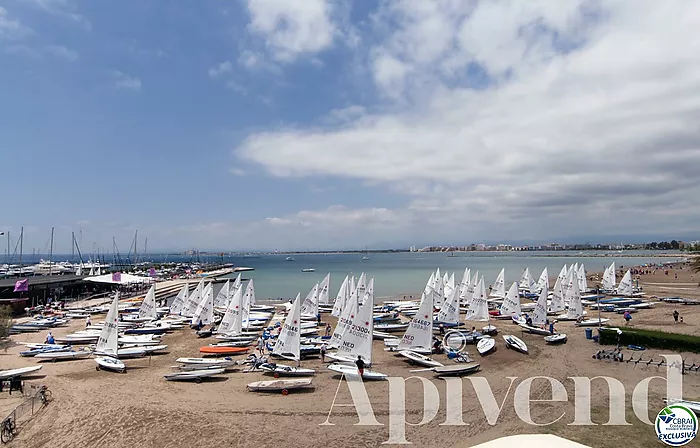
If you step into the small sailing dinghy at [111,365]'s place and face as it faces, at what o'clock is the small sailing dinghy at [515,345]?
the small sailing dinghy at [515,345] is roughly at 11 o'clock from the small sailing dinghy at [111,365].

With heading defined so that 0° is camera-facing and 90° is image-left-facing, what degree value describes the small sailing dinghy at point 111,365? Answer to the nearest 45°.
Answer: approximately 315°

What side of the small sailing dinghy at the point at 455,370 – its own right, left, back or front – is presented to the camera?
right

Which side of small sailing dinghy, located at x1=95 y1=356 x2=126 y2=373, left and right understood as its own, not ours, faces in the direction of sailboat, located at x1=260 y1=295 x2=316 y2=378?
front

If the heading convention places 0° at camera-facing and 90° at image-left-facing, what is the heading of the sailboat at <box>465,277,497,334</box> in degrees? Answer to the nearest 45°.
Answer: approximately 315°

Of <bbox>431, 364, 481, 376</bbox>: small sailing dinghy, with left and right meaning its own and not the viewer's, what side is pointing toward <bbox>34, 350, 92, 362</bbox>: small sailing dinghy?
back
